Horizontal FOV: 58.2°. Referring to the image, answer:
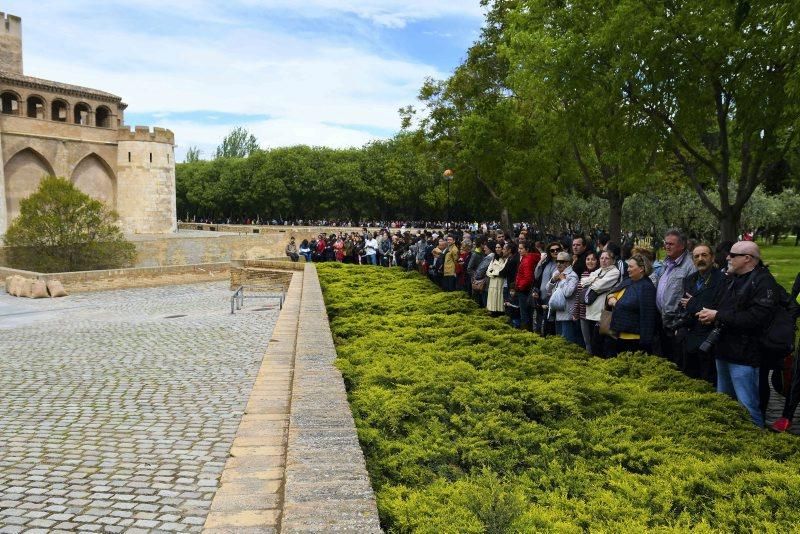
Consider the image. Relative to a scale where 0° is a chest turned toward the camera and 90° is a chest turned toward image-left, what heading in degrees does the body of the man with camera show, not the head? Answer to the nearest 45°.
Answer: approximately 45°

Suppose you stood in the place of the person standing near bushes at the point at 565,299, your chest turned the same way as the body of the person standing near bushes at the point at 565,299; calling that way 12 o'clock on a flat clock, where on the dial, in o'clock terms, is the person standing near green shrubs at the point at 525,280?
the person standing near green shrubs at the point at 525,280 is roughly at 4 o'clock from the person standing near bushes at the point at 565,299.

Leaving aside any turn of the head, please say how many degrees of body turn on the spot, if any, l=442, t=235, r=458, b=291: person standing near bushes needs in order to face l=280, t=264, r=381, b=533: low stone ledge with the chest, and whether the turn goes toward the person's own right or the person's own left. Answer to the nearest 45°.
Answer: approximately 45° to the person's own left

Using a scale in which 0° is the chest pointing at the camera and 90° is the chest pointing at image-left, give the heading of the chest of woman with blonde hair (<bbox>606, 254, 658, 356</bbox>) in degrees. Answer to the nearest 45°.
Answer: approximately 45°

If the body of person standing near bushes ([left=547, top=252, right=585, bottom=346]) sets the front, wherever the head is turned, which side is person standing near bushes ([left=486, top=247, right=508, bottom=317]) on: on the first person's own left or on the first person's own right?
on the first person's own right

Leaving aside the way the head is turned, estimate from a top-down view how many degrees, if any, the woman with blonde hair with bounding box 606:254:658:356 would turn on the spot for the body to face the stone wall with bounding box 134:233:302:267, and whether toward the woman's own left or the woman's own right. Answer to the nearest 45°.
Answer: approximately 90° to the woman's own right

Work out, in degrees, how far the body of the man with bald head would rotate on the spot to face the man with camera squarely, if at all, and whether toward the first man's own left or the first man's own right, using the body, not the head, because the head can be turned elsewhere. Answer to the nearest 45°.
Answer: approximately 90° to the first man's own right

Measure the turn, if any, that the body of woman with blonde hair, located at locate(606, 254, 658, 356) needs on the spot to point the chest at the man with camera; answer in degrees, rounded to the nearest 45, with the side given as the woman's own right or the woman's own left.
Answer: approximately 90° to the woman's own left

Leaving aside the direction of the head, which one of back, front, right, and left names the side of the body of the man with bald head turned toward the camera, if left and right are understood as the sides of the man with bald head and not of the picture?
left
